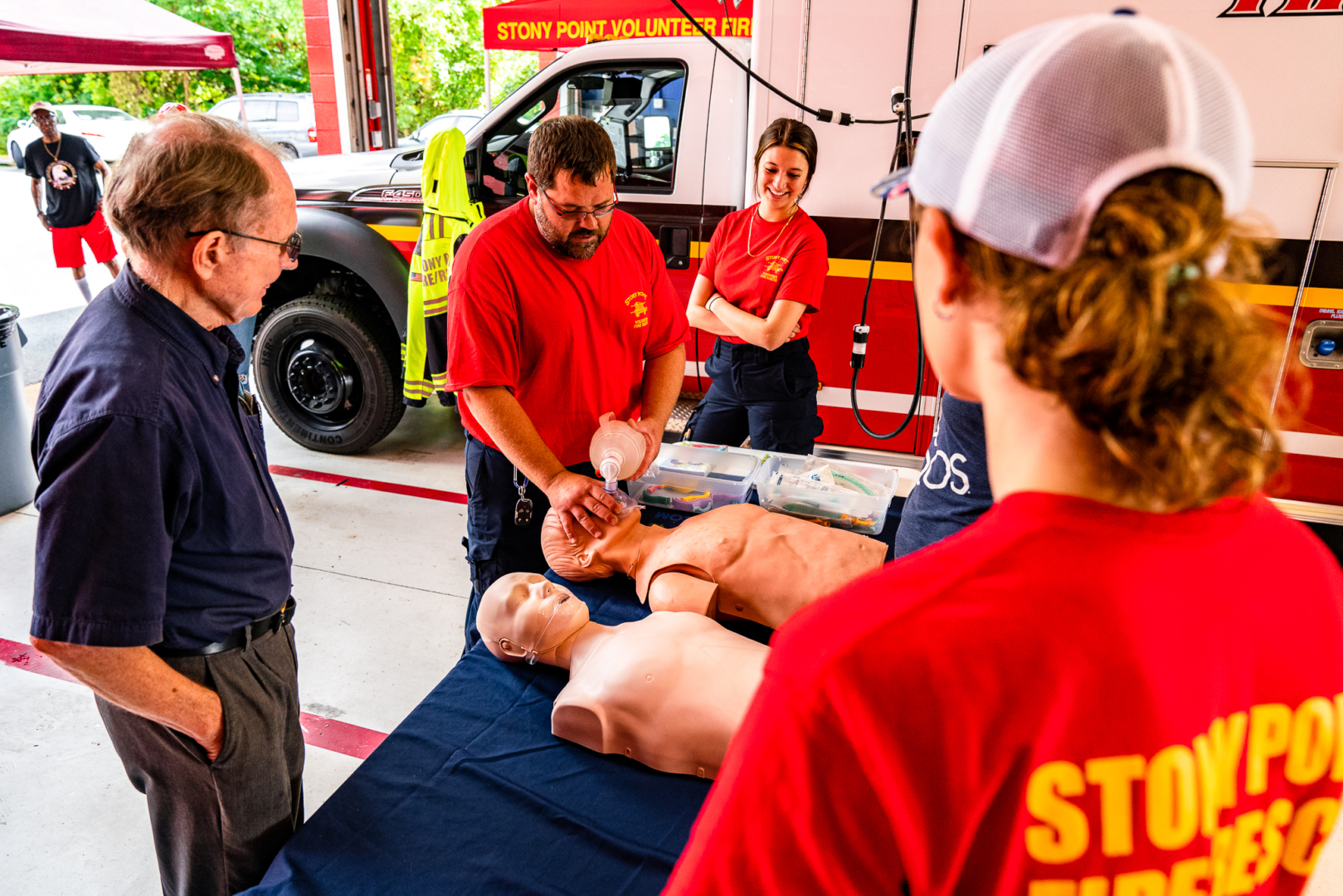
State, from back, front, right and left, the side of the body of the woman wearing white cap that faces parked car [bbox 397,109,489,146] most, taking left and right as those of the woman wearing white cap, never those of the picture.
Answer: front

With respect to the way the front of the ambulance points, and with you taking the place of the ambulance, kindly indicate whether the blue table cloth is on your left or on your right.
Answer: on your left

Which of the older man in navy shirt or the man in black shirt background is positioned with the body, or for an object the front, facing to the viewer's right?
the older man in navy shirt

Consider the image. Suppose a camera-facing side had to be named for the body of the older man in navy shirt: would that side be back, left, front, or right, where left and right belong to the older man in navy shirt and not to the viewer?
right

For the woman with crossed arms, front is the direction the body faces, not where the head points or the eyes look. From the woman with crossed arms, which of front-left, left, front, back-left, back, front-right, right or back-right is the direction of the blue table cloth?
front-left

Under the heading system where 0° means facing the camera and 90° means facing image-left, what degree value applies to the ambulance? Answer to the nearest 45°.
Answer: approximately 90°

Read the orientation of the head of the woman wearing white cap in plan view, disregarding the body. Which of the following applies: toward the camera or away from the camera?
away from the camera

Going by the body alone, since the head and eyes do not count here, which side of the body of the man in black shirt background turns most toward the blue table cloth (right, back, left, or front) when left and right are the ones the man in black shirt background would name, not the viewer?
front

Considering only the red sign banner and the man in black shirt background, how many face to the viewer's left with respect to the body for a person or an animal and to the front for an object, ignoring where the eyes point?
0

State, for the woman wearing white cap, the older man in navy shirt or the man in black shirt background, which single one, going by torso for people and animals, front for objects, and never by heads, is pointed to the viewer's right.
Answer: the older man in navy shirt
